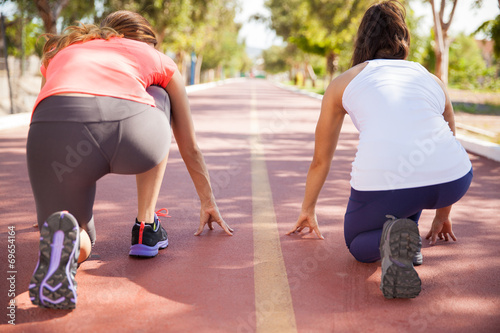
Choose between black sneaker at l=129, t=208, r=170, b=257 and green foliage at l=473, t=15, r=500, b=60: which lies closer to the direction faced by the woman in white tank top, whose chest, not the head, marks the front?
the green foliage

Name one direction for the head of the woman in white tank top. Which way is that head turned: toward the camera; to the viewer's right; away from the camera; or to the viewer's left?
away from the camera

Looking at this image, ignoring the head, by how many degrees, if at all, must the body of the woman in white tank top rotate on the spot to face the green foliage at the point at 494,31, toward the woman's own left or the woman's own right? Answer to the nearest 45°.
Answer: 0° — they already face it

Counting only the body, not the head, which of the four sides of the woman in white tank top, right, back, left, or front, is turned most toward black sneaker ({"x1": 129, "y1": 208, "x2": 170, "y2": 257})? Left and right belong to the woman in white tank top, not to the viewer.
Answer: left

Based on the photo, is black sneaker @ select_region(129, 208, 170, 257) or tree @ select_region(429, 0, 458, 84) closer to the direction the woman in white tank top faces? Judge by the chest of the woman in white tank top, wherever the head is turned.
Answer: the tree

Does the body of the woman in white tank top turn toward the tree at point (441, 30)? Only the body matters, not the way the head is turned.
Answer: yes

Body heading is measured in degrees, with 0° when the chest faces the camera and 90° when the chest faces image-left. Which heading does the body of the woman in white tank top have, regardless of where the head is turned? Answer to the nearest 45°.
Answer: approximately 180°

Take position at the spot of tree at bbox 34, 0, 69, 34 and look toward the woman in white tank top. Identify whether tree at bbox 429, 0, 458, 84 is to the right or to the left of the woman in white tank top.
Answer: left

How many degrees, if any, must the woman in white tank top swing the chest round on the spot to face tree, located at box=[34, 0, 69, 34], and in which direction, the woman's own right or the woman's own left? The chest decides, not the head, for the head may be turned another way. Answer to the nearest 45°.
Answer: approximately 45° to the woman's own left
